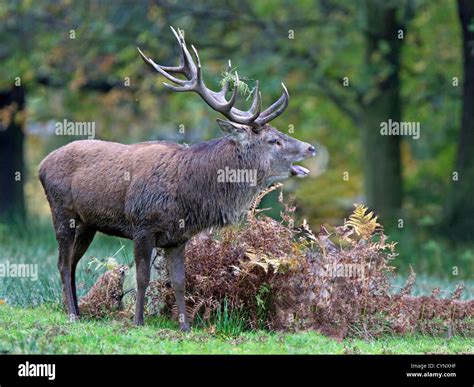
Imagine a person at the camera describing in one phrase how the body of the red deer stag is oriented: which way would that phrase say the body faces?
to the viewer's right

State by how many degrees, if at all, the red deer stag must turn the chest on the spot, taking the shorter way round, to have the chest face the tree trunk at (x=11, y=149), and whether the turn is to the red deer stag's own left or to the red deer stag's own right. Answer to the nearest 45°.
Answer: approximately 90° to the red deer stag's own left

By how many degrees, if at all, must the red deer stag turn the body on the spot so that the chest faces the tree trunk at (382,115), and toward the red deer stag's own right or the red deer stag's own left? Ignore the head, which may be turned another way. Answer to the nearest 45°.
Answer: approximately 45° to the red deer stag's own left
